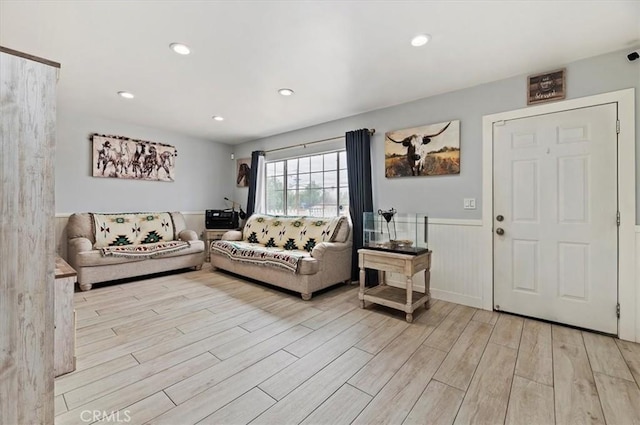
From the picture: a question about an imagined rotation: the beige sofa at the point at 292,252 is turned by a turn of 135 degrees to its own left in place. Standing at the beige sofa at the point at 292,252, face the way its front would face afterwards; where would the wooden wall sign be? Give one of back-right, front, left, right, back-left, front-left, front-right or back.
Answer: front-right

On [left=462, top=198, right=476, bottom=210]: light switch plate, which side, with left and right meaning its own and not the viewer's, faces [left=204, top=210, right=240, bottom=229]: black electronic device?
right

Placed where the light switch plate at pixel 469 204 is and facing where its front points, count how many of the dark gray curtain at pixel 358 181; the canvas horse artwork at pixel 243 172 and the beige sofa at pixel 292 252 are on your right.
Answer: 3

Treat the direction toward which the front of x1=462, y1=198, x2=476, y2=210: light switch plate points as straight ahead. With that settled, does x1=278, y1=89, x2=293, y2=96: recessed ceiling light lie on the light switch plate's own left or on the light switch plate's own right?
on the light switch plate's own right

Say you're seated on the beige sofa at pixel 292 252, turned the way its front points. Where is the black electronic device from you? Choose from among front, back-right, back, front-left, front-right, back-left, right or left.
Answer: right

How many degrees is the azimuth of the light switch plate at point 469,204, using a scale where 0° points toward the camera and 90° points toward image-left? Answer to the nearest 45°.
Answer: approximately 0°

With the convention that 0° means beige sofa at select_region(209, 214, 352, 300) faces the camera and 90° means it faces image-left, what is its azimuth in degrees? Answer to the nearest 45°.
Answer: approximately 45°

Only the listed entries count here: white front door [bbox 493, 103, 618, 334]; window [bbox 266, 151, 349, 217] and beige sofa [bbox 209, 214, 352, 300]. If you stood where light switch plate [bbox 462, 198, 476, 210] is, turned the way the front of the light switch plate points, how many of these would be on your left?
1

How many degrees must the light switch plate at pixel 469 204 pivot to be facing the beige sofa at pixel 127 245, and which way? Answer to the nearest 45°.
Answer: approximately 90° to its right

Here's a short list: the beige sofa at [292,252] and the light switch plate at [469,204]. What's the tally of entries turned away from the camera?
0

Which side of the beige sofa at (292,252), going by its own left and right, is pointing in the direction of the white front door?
left
